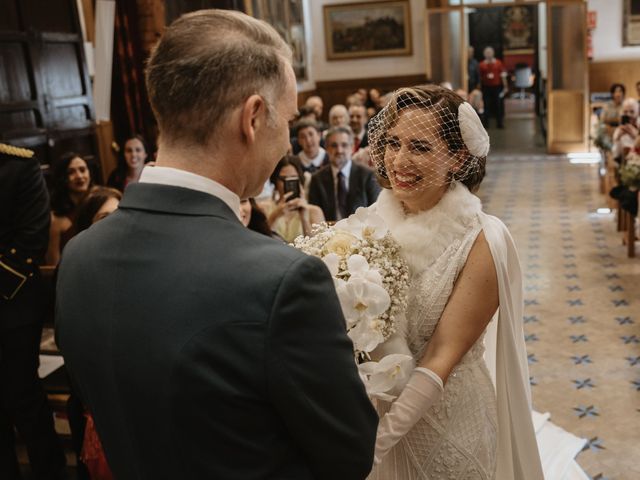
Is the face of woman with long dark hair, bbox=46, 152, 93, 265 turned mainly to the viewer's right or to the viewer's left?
to the viewer's right

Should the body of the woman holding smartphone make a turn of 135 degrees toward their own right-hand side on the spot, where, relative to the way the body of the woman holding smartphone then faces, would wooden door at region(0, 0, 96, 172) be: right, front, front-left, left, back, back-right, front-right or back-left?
front

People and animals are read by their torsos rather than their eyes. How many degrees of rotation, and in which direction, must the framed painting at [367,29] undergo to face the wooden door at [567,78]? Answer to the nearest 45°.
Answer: approximately 45° to its left

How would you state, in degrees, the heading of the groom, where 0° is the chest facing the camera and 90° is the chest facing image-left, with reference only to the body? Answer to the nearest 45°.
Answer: approximately 225°

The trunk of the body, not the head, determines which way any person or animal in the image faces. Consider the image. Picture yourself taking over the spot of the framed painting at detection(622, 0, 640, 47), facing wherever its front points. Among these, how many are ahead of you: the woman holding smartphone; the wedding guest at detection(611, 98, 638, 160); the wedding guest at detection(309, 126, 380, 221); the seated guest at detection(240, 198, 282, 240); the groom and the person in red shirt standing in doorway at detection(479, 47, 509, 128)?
5

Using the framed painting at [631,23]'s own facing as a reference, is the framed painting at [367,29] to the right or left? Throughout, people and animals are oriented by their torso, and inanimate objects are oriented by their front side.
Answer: on its right

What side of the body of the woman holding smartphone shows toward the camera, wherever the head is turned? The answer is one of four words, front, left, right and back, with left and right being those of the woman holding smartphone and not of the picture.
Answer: front

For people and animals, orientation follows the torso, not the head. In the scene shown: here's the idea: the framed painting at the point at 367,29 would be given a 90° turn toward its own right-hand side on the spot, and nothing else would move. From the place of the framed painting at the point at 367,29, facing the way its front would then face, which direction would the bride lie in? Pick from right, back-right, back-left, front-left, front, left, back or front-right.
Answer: left

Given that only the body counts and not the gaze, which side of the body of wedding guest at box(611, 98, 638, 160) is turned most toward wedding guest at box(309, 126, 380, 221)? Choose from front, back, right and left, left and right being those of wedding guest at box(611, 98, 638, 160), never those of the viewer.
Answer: front

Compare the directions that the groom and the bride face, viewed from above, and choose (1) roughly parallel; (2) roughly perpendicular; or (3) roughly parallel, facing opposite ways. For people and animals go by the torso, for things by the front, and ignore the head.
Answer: roughly parallel, facing opposite ways

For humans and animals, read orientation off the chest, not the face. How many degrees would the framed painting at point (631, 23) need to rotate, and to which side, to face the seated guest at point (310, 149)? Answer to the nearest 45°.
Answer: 0° — it already faces them

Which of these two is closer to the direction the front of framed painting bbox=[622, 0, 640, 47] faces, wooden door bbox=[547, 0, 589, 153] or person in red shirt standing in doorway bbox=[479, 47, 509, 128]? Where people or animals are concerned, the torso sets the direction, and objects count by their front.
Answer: the wooden door

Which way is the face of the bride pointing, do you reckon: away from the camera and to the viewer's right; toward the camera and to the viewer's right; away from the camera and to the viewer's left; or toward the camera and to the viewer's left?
toward the camera and to the viewer's left

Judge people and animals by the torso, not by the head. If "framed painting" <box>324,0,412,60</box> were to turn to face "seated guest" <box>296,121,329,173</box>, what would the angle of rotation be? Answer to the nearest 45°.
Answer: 0° — it already faces them

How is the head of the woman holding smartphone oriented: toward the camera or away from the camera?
toward the camera

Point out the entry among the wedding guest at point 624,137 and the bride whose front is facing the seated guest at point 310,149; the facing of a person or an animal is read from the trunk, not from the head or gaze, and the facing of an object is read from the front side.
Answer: the wedding guest

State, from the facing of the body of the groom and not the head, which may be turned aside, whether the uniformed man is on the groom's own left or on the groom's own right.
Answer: on the groom's own left
